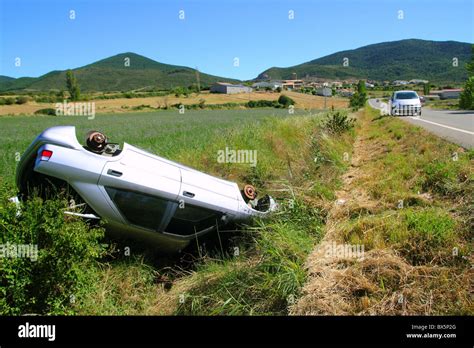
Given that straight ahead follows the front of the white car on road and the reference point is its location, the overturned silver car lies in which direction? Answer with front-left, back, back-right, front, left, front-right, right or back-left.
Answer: front

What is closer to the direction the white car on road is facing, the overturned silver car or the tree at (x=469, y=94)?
the overturned silver car

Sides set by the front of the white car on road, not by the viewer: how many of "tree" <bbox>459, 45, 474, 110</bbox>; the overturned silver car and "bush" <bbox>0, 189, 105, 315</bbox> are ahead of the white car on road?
2

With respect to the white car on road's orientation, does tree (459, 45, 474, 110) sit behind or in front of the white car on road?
behind

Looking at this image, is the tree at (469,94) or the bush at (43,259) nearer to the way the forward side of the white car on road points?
the bush

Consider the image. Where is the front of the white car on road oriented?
toward the camera

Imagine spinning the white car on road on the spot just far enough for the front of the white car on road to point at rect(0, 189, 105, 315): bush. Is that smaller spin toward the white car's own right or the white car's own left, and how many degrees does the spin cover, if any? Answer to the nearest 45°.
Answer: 0° — it already faces it
